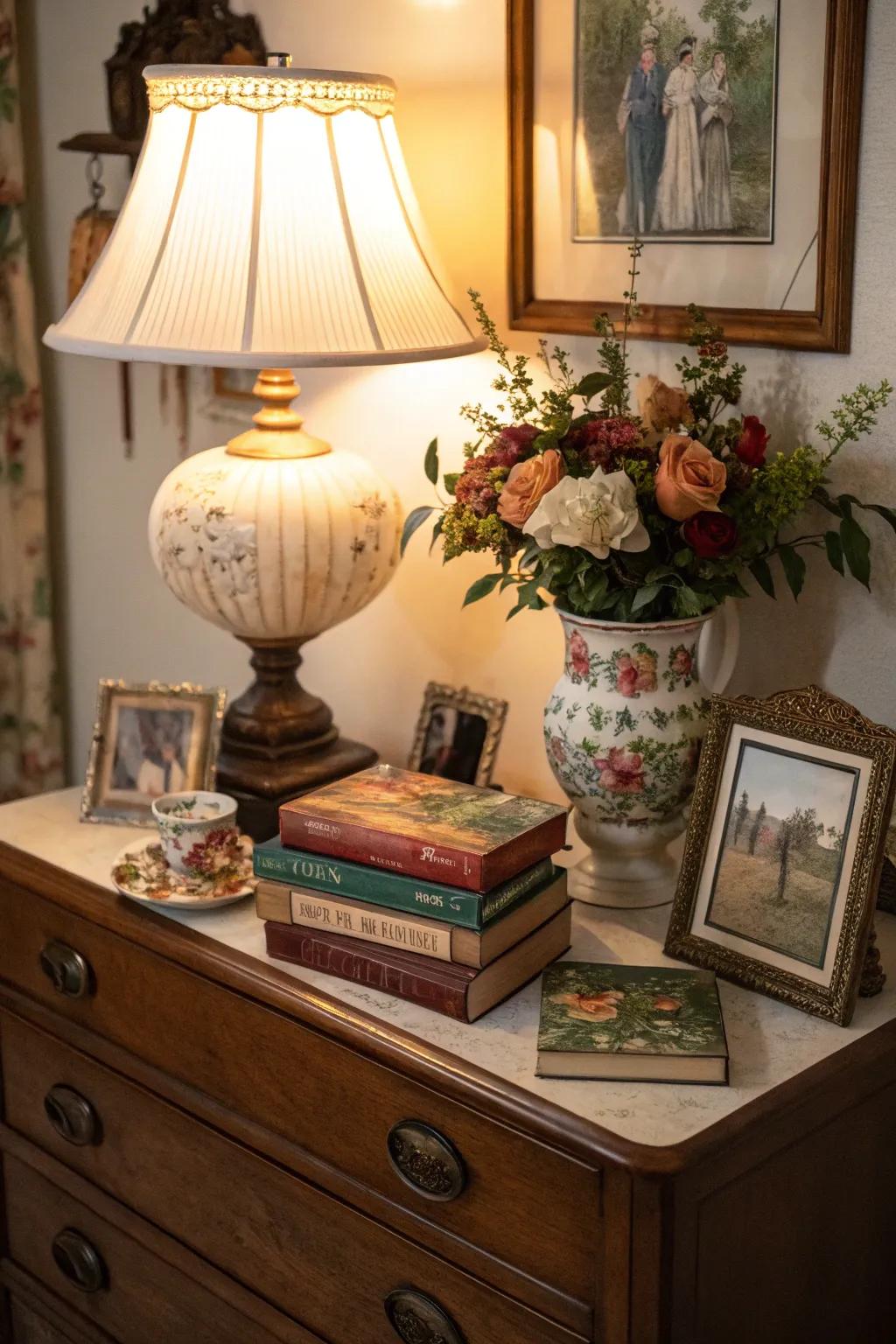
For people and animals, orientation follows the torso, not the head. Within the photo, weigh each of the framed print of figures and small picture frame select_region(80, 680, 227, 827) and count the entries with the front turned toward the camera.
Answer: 2

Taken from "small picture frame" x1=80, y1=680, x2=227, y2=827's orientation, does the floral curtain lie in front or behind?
behind

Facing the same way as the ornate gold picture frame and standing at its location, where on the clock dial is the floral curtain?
The floral curtain is roughly at 3 o'clock from the ornate gold picture frame.

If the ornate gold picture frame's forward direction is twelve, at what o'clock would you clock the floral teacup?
The floral teacup is roughly at 2 o'clock from the ornate gold picture frame.

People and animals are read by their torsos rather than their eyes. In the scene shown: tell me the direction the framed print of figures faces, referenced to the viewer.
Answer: facing the viewer

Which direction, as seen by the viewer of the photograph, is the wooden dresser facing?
facing the viewer and to the left of the viewer
